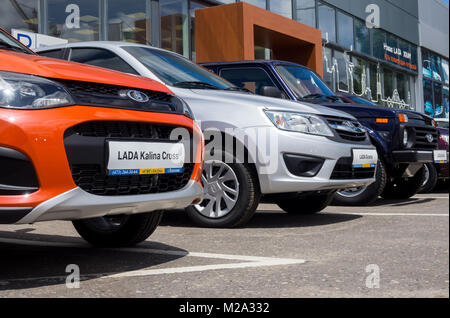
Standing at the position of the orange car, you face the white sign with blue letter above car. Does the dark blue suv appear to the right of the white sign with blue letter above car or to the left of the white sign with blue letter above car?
right

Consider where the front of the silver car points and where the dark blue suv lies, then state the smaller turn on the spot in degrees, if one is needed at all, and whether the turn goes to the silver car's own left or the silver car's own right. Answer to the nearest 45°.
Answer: approximately 90° to the silver car's own left

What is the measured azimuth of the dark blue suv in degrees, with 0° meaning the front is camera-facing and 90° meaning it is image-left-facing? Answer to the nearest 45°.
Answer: approximately 315°

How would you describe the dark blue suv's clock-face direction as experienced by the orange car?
The dark blue suv is roughly at 9 o'clock from the orange car.

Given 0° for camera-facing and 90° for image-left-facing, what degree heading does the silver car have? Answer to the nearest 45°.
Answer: approximately 315°

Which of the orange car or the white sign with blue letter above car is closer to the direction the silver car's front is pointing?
the orange car

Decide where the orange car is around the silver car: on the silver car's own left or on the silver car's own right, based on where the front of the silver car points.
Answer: on the silver car's own right

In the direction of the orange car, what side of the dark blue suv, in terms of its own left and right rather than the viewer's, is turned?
right
